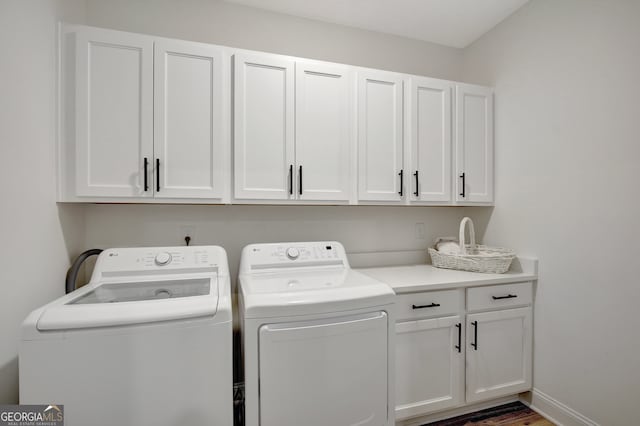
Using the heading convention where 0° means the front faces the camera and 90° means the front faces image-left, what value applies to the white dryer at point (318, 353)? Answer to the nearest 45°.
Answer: approximately 0°

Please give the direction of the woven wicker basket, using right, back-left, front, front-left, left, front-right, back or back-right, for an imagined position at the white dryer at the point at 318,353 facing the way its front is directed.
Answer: back-left

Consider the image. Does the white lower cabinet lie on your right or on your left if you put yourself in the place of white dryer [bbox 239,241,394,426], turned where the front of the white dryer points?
on your left

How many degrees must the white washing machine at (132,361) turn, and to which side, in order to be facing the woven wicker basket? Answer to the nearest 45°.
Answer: approximately 90° to its left

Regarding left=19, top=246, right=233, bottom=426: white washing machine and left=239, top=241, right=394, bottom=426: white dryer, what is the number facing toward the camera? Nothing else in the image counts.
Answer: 2

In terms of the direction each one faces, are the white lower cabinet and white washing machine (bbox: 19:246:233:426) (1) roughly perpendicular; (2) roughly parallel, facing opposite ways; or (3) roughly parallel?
roughly parallel

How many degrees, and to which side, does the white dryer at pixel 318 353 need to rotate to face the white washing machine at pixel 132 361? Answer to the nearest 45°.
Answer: approximately 90° to its right

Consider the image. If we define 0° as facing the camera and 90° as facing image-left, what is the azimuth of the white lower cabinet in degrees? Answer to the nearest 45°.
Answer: approximately 315°

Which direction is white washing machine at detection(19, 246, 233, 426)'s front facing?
toward the camera
